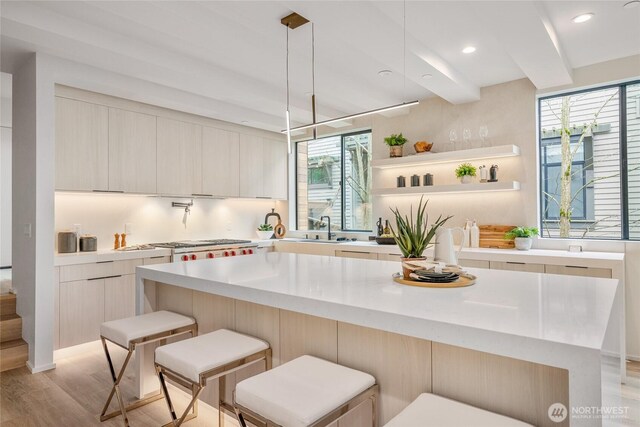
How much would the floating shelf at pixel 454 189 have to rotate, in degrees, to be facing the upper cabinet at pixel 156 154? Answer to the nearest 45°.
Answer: approximately 45° to its right

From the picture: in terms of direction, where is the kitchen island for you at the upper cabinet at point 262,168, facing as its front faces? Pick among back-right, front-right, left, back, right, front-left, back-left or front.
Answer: front-right

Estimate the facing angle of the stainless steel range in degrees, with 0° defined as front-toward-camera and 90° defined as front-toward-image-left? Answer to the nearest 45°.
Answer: approximately 315°

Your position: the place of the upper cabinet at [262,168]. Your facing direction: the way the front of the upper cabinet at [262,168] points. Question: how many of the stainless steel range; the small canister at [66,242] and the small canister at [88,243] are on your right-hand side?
3

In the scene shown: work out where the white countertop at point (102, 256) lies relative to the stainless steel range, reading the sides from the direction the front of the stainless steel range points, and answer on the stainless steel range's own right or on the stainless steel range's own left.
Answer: on the stainless steel range's own right

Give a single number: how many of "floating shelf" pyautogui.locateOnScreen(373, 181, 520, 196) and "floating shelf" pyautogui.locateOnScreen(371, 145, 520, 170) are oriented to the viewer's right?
0

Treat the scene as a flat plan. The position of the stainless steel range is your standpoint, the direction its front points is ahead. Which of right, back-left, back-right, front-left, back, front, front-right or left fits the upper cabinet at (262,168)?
left

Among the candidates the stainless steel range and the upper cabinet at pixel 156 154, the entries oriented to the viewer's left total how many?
0

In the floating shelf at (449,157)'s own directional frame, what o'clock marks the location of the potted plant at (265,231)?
The potted plant is roughly at 2 o'clock from the floating shelf.
